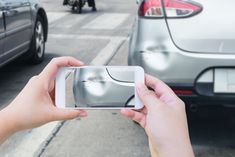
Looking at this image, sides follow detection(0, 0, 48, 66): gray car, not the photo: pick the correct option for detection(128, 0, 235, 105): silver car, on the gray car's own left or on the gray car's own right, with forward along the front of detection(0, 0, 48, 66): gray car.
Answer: on the gray car's own right

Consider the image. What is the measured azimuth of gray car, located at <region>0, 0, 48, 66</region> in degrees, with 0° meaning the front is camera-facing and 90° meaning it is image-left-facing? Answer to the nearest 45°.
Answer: approximately 225°

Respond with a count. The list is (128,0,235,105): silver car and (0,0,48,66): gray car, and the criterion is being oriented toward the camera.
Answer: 0

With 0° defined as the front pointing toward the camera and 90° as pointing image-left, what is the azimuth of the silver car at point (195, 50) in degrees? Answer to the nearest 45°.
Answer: approximately 180°

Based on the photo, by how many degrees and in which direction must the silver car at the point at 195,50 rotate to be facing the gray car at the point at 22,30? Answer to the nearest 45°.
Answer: approximately 45° to its left
